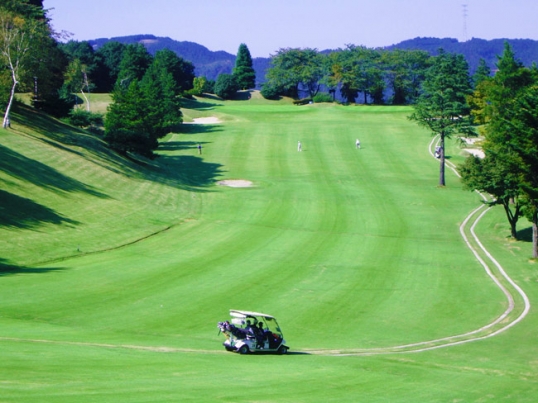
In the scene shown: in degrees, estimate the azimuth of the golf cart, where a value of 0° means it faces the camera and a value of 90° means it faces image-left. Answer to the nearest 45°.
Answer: approximately 270°
